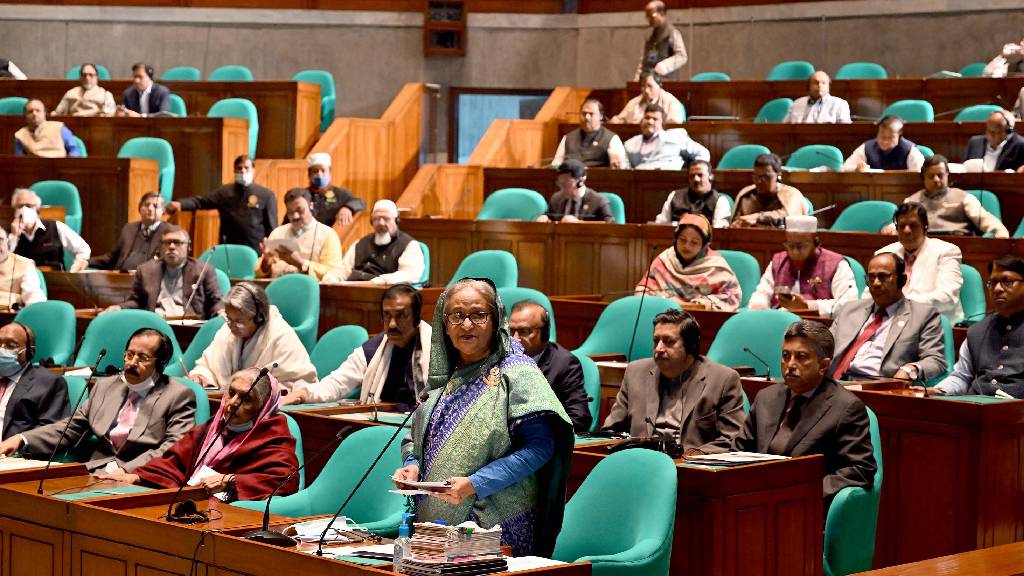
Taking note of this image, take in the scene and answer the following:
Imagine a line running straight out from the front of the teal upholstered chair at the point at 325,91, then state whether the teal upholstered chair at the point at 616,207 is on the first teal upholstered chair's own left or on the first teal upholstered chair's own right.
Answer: on the first teal upholstered chair's own left

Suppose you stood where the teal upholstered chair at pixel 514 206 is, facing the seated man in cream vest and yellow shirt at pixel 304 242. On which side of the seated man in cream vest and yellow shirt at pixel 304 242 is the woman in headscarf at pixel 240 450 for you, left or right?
left

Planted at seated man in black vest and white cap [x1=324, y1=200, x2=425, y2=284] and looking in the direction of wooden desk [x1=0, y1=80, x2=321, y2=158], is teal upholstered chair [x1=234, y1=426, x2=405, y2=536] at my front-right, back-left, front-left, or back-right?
back-left

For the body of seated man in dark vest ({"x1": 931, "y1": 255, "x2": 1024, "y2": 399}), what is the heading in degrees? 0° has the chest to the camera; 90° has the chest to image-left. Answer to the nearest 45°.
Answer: approximately 45°
